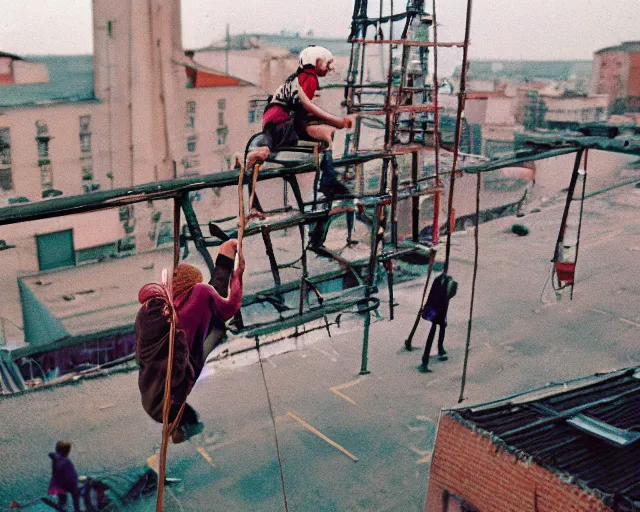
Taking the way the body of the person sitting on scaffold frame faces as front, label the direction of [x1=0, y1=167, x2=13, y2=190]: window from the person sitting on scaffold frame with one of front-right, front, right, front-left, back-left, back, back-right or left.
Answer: back-left

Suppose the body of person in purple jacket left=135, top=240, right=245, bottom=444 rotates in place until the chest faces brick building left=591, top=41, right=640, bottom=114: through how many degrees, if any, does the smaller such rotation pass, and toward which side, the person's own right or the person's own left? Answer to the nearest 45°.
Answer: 0° — they already face it

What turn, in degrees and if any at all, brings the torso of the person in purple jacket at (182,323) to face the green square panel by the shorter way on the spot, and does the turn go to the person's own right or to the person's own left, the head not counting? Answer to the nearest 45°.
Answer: approximately 45° to the person's own left

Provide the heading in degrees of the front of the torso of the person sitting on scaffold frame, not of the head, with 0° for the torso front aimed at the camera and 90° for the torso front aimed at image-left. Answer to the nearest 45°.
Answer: approximately 270°

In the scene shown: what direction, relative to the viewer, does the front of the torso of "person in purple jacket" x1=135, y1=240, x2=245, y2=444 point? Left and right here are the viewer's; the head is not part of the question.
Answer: facing away from the viewer and to the right of the viewer

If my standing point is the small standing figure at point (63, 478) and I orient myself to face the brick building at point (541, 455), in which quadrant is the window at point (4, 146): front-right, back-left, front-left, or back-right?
back-left
